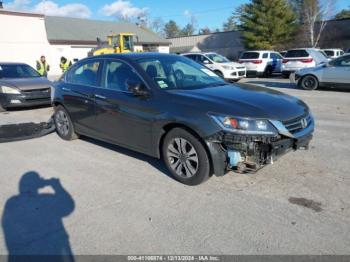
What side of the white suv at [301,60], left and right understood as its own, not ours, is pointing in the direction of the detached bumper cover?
back

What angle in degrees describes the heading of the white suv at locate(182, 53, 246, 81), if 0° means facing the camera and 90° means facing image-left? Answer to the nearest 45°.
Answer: approximately 315°

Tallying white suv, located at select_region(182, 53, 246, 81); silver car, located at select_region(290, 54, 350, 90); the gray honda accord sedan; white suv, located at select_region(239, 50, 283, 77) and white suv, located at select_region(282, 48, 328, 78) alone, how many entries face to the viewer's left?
1

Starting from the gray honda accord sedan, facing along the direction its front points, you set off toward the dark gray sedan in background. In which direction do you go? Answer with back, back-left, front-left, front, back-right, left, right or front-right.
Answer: back

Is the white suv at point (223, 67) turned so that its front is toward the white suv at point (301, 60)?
no

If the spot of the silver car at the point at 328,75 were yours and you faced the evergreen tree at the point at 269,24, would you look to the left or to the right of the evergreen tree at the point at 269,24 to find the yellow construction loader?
left

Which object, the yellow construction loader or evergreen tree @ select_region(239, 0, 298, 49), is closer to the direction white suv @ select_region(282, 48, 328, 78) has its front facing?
the evergreen tree

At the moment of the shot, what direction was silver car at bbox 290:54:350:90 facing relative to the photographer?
facing to the left of the viewer

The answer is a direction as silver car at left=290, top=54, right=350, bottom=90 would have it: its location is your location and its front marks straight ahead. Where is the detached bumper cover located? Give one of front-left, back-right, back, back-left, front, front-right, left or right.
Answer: front-left

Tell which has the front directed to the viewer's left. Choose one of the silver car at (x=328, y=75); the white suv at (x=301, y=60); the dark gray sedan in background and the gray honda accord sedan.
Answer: the silver car

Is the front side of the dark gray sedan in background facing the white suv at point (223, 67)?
no

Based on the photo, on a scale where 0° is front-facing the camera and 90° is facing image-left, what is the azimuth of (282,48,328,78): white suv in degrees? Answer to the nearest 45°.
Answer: approximately 225°

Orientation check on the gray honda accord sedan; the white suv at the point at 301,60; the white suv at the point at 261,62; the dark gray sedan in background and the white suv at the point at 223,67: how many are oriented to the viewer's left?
0

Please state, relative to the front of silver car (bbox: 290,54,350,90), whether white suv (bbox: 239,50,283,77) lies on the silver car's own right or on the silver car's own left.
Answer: on the silver car's own right

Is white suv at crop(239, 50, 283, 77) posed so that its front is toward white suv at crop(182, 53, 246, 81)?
no

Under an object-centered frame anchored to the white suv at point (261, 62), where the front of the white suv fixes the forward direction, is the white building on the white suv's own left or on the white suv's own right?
on the white suv's own left

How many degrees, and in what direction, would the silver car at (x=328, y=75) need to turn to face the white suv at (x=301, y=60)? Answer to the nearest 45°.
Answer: approximately 90° to its right

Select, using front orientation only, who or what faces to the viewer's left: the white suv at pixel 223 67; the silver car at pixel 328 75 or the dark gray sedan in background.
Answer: the silver car
